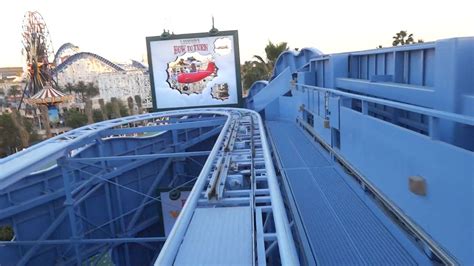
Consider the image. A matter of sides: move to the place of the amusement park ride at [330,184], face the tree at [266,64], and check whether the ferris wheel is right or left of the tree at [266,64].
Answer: left

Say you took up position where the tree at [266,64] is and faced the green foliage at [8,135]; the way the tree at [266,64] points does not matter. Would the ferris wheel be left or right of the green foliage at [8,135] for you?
right

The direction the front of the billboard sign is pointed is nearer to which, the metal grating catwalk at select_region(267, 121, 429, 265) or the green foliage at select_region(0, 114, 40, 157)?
the metal grating catwalk

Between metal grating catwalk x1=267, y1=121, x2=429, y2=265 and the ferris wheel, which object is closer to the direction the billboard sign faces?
the metal grating catwalk

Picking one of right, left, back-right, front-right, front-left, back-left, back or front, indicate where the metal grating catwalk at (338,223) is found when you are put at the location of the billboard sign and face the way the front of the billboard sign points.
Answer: front

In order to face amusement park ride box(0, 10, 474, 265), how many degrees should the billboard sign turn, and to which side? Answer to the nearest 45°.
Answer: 0° — it already faces it

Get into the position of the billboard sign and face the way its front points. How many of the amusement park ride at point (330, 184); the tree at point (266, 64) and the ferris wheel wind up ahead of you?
1

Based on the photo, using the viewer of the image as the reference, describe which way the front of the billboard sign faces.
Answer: facing the viewer

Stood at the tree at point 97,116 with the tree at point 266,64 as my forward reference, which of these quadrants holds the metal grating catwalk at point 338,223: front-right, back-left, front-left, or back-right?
front-right

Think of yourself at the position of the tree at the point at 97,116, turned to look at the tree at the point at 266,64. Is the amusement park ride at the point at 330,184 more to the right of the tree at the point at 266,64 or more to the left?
right

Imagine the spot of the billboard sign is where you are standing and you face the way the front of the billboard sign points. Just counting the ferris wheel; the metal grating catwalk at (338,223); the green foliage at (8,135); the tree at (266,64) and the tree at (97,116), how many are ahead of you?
1
